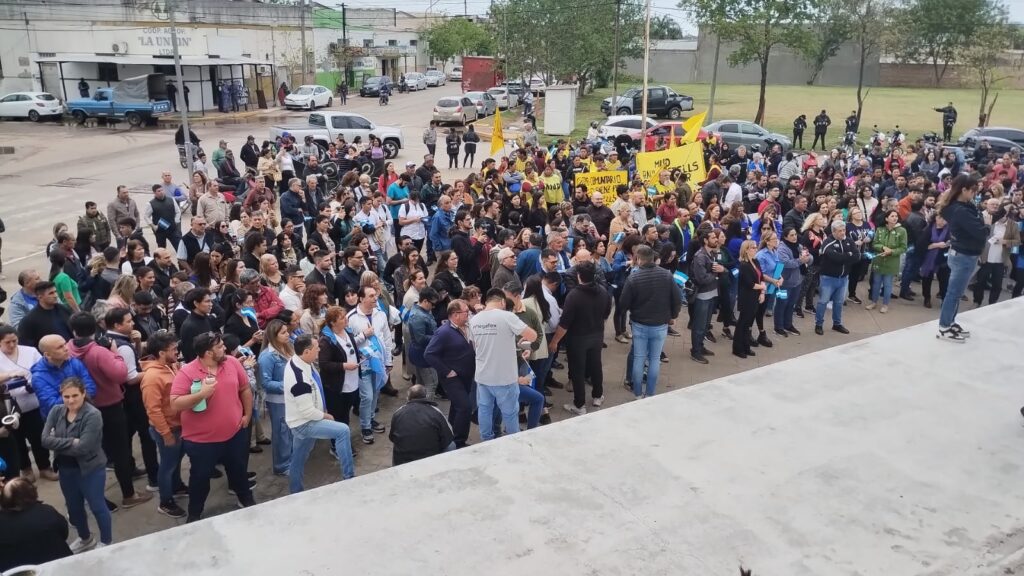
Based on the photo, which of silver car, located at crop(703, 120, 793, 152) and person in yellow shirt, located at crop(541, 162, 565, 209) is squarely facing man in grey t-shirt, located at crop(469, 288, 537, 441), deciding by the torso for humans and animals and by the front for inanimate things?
the person in yellow shirt

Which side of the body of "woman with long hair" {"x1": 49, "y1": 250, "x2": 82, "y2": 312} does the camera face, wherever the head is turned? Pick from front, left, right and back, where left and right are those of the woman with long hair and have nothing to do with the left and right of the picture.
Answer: right

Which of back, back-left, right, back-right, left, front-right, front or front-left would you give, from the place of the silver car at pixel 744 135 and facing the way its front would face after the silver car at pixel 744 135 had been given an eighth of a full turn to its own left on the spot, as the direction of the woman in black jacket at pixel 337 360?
back-right

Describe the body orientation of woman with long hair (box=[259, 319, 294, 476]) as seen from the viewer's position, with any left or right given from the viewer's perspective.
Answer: facing to the right of the viewer

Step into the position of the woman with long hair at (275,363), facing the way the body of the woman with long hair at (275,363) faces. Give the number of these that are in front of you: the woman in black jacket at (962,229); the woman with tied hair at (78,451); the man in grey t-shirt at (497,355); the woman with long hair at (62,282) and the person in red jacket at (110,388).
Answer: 2

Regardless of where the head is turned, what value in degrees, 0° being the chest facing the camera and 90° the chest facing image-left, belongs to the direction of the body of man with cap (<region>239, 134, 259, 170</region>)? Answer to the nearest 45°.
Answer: approximately 315°

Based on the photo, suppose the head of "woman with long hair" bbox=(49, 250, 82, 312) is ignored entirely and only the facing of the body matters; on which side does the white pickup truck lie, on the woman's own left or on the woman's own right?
on the woman's own left

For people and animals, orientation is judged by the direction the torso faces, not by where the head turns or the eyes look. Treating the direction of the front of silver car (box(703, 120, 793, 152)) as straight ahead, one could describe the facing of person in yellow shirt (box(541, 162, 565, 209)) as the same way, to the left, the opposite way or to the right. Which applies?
to the right

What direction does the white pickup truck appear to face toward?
to the viewer's right

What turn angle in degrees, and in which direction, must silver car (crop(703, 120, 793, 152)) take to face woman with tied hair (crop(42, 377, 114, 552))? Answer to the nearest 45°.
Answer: approximately 90° to its right

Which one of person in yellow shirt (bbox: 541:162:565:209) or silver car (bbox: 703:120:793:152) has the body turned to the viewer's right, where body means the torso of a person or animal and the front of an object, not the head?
the silver car
